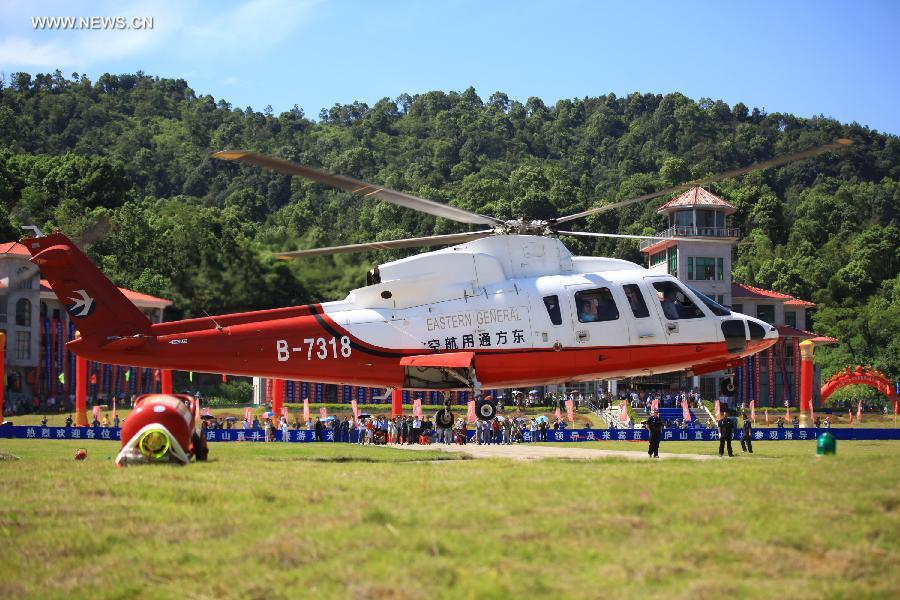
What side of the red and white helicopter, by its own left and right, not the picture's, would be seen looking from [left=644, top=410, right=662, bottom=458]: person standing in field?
left

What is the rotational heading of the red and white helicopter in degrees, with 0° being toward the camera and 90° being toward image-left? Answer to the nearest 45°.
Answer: approximately 270°
